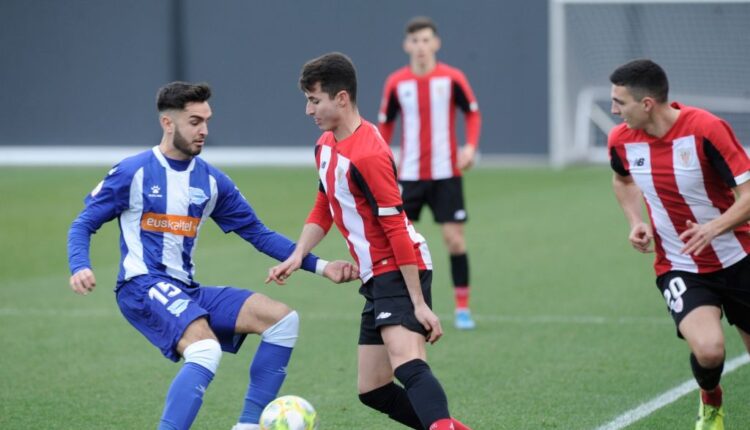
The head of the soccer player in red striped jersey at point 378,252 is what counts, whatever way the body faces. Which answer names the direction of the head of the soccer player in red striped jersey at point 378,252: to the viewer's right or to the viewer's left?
to the viewer's left

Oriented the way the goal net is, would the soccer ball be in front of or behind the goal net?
in front

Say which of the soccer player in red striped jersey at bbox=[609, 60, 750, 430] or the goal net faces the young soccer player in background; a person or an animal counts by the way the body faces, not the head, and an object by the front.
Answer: the goal net

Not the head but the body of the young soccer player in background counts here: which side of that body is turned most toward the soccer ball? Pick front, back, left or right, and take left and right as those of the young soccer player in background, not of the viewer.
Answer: front

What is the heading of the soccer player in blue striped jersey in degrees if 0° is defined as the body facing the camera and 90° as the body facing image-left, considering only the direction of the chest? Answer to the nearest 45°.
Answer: approximately 315°

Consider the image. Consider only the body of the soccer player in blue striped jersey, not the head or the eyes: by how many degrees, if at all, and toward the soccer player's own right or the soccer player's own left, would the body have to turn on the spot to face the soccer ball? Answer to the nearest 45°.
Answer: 0° — they already face it

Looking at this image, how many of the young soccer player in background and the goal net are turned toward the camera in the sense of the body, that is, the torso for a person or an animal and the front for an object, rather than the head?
2

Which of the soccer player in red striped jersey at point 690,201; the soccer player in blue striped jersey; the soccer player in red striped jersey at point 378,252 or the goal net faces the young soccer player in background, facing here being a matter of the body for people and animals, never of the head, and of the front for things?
the goal net

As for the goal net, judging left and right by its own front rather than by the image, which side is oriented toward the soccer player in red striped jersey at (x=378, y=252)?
front

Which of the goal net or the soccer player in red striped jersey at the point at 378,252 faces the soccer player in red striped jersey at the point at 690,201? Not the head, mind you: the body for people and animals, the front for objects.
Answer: the goal net

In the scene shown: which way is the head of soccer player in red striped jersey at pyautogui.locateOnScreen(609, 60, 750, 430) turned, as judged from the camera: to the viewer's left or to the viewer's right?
to the viewer's left

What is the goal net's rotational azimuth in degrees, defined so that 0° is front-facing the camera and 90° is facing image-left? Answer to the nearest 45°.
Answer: approximately 0°

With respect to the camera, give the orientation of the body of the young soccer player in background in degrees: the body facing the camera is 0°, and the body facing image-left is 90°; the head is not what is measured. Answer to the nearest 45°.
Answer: approximately 0°

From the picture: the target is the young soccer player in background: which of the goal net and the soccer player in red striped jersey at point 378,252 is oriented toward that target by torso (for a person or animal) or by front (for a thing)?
the goal net

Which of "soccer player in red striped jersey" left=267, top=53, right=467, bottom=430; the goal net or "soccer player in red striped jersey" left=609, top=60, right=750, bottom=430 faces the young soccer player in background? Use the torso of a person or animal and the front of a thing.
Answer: the goal net

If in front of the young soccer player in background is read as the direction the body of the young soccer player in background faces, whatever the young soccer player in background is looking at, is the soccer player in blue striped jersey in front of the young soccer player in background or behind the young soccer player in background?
in front
